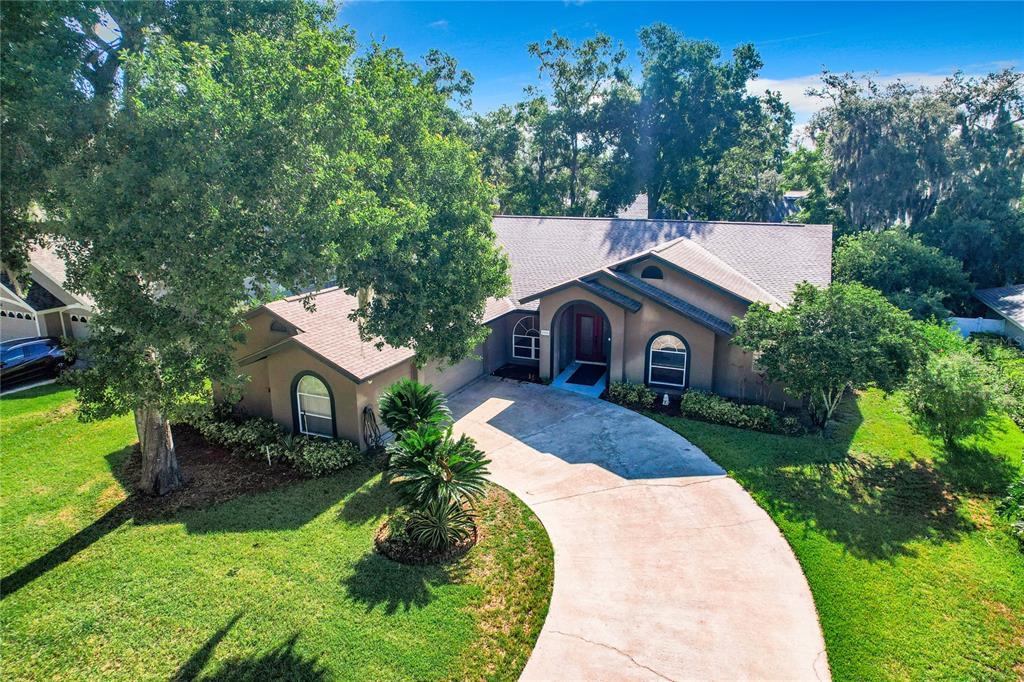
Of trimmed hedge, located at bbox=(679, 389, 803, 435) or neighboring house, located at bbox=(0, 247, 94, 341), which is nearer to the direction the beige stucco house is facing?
the trimmed hedge

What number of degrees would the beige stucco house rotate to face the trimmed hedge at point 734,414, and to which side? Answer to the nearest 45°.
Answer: approximately 45° to its left

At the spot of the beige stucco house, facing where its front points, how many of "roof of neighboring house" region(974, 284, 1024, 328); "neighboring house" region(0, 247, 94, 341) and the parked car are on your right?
2

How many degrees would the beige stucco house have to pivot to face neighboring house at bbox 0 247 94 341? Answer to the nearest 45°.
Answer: approximately 90° to its right

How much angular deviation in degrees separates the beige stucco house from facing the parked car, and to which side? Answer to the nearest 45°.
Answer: approximately 90° to its right

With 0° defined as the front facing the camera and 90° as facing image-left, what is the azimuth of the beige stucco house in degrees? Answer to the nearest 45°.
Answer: approximately 0°

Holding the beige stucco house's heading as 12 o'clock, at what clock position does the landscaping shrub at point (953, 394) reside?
The landscaping shrub is roughly at 10 o'clock from the beige stucco house.

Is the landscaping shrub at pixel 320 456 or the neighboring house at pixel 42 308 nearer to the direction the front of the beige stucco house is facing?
the landscaping shrub
